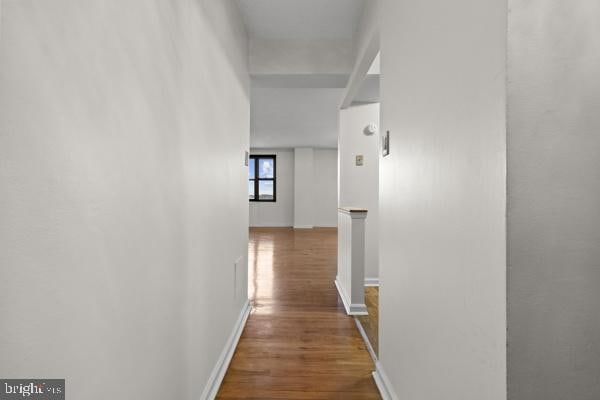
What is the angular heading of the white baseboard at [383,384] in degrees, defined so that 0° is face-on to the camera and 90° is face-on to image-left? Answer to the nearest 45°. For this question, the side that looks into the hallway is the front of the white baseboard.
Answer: approximately 90°

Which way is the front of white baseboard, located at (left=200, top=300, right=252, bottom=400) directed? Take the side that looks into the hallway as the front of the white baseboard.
to the viewer's right

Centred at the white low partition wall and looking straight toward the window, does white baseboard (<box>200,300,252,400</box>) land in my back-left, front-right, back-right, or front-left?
back-left

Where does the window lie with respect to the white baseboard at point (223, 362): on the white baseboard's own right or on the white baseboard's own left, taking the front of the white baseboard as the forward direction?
on the white baseboard's own left

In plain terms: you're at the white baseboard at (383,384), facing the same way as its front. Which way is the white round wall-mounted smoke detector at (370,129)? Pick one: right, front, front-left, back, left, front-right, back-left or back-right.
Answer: right

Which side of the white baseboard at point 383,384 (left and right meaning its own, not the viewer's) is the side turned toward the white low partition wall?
right

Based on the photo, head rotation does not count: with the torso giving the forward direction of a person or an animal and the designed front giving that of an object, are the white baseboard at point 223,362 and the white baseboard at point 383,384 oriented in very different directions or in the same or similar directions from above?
very different directions

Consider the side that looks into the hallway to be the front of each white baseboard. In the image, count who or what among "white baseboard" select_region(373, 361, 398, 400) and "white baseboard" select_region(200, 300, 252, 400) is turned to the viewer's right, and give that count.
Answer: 1

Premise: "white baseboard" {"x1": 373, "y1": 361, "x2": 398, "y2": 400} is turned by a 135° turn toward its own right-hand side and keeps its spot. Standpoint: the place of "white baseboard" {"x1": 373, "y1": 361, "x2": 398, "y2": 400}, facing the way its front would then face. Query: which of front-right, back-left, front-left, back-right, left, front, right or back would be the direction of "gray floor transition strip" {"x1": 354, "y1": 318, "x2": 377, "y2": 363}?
front-left
